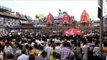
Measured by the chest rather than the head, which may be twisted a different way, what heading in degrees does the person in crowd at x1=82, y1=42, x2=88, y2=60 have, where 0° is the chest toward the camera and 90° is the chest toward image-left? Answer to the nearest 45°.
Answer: approximately 180°

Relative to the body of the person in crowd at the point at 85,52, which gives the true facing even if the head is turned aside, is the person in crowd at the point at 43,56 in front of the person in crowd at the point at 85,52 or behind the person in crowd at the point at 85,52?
behind

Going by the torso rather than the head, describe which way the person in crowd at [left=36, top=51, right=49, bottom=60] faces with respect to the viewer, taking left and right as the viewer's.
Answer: facing away from the viewer

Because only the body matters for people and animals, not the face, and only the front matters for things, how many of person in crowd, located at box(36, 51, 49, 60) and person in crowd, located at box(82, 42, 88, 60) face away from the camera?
2

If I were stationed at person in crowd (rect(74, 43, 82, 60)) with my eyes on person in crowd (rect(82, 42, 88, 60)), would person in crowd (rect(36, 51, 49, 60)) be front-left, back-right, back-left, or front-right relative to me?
back-right
